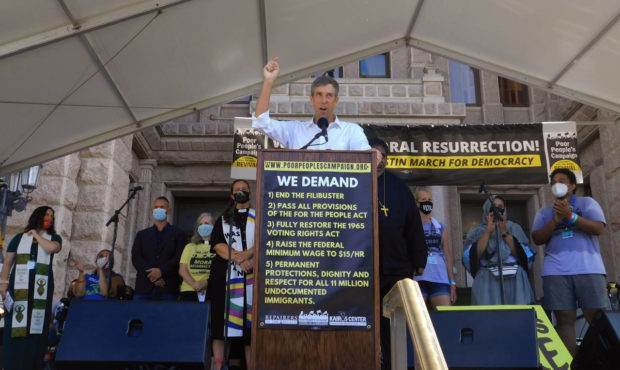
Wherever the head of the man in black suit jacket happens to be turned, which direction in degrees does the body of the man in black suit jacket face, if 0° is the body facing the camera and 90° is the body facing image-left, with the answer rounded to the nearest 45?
approximately 0°

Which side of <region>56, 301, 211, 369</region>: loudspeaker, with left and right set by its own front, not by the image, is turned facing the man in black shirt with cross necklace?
right

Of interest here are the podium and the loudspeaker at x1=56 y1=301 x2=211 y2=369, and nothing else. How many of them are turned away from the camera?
1

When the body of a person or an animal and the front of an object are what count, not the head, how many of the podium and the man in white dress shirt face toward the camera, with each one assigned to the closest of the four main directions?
2

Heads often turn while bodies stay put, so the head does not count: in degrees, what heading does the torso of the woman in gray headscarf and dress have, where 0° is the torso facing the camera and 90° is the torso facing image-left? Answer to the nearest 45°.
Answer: approximately 0°

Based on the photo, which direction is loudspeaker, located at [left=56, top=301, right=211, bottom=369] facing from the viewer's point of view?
away from the camera

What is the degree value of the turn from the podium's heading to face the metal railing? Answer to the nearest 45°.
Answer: approximately 45° to its left
